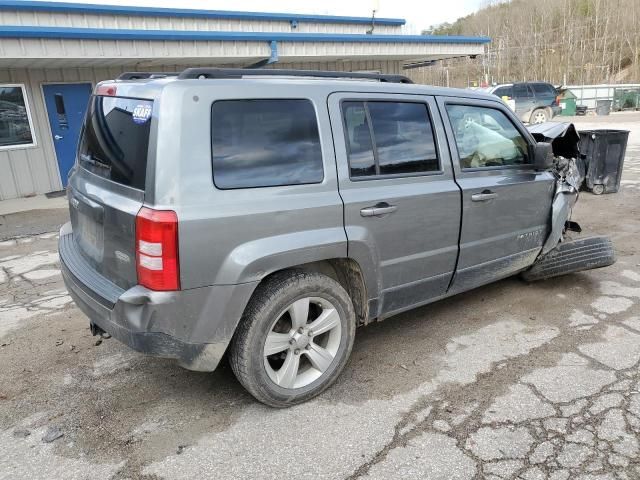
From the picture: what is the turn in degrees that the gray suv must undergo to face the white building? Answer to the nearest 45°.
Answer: approximately 90° to its left

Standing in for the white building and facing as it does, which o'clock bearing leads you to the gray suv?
The gray suv is roughly at 1 o'clock from the white building.

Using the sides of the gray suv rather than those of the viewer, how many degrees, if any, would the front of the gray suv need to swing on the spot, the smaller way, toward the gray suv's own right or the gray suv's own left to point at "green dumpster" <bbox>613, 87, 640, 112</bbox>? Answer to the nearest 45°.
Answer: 0° — it already faces it

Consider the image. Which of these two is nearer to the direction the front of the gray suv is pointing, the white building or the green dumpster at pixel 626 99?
the green dumpster

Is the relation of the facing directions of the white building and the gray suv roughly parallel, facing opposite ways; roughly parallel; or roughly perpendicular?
roughly perpendicular

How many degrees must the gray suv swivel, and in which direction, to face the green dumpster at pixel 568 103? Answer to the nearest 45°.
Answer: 0° — it already faces it

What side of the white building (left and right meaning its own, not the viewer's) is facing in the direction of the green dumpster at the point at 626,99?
left

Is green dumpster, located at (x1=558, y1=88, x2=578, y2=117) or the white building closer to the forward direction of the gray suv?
the green dumpster

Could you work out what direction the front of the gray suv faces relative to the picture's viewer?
facing away from the viewer and to the right of the viewer

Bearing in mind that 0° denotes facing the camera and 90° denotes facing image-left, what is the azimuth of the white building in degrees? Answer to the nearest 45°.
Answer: approximately 315°

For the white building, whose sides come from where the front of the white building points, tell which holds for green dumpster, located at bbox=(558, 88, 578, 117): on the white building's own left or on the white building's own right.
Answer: on the white building's own left

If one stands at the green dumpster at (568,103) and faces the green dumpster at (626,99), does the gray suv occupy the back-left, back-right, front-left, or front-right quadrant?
back-right
